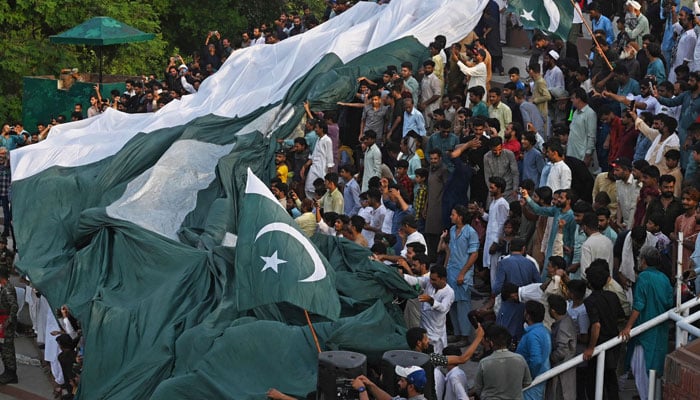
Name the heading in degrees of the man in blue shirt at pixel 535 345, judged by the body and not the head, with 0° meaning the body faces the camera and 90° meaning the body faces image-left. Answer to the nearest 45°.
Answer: approximately 135°

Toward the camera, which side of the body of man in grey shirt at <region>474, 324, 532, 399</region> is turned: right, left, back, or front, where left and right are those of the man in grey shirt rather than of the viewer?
back

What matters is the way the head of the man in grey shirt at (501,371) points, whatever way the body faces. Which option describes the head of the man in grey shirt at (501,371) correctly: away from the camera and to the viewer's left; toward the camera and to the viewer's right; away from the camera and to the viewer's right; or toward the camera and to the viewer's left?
away from the camera and to the viewer's left

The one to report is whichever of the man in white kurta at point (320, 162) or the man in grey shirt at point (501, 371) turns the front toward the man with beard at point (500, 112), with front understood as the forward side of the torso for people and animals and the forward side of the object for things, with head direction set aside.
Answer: the man in grey shirt

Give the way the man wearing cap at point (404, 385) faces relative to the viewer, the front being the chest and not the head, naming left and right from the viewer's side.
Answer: facing to the left of the viewer

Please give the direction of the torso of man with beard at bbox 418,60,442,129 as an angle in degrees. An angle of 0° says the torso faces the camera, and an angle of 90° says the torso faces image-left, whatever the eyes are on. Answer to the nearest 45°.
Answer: approximately 45°

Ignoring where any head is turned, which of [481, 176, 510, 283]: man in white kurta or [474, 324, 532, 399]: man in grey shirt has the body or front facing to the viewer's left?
the man in white kurta

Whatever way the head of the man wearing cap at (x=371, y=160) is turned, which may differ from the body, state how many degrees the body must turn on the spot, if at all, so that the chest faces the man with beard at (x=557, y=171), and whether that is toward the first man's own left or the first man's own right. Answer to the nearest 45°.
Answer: approximately 90° to the first man's own left

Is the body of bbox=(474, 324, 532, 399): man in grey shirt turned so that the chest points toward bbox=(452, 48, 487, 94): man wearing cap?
yes
